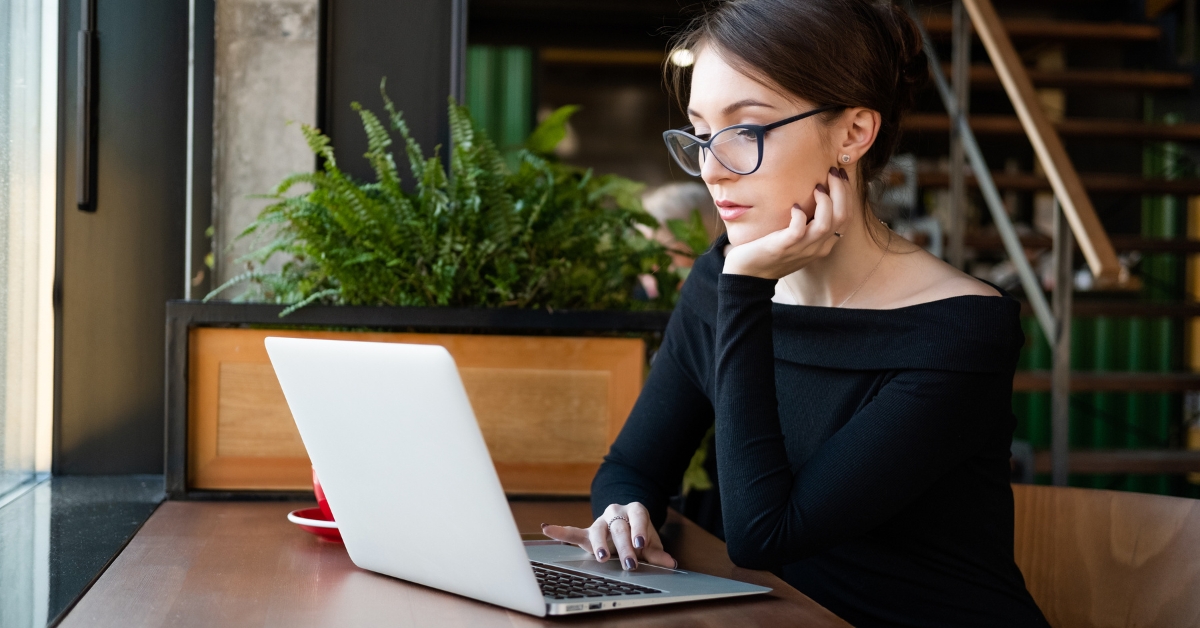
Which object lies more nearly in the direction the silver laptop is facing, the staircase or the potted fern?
the staircase

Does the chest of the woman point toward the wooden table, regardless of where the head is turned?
yes

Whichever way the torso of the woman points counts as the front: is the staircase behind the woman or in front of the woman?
behind

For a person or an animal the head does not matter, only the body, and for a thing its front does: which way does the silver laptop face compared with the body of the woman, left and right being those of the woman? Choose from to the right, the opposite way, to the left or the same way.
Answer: the opposite way

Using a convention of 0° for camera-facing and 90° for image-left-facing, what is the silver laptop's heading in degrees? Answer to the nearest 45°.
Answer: approximately 225°

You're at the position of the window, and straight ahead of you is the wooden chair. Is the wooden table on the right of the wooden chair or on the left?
right

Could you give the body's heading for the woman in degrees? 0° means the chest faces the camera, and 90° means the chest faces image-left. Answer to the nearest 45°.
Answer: approximately 45°
